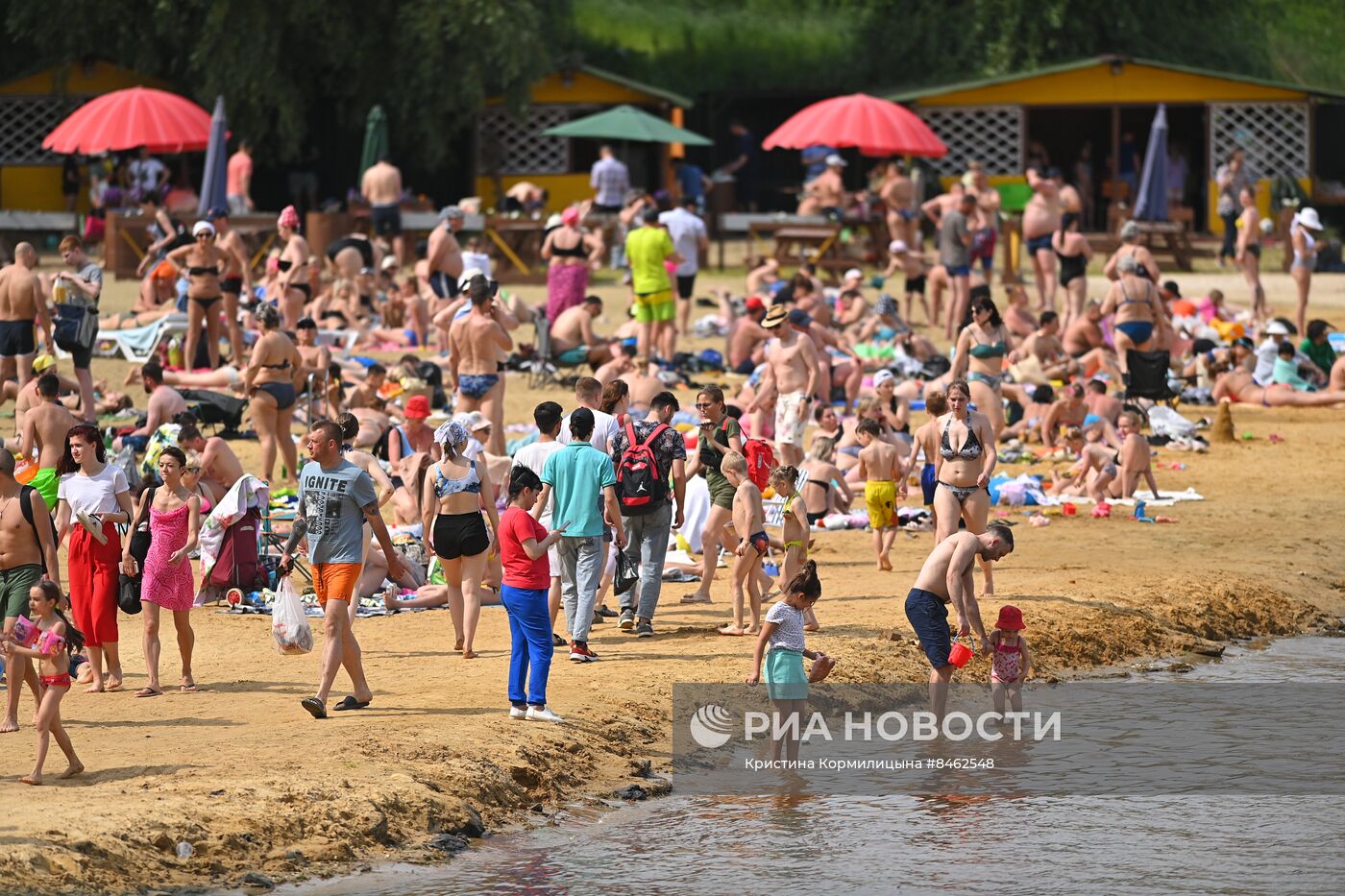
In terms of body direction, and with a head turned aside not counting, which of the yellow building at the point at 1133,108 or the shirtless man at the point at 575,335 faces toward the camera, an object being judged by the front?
the yellow building

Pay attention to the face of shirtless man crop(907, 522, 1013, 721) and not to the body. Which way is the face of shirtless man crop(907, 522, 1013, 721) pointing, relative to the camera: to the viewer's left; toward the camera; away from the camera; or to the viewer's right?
to the viewer's right

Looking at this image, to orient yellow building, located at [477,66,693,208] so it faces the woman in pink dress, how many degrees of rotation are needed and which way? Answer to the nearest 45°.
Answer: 0° — it already faces them

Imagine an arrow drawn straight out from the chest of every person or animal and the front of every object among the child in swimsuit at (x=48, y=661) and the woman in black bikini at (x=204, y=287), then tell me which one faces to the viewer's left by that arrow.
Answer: the child in swimsuit

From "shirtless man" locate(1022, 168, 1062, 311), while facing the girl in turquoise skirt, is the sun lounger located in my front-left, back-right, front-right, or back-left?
front-right

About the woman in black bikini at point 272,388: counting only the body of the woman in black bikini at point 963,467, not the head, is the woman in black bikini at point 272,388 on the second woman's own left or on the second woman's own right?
on the second woman's own right

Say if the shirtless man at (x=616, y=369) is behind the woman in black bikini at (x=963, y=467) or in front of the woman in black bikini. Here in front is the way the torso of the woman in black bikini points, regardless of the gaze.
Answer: behind

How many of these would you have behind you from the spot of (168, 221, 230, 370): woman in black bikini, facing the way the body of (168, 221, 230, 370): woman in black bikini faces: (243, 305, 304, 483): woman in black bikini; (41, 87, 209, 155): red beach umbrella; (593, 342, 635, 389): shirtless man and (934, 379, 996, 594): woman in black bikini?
1

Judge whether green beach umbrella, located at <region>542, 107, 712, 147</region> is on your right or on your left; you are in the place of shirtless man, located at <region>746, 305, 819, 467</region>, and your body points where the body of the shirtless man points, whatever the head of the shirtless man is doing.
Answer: on your right

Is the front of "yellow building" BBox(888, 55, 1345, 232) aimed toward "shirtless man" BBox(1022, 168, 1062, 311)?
yes

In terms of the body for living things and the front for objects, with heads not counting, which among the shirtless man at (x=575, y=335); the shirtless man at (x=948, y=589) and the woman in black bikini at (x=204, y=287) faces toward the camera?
the woman in black bikini

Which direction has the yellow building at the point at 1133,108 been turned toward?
toward the camera

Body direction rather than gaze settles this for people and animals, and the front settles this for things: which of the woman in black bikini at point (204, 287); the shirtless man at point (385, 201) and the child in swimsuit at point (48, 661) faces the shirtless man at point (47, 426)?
the woman in black bikini

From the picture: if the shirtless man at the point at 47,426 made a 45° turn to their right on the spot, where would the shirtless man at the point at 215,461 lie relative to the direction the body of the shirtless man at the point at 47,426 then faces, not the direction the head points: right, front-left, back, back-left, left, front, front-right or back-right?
front-right

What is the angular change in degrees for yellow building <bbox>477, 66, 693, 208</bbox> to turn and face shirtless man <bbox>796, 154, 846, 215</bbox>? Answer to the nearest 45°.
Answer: approximately 45° to its left

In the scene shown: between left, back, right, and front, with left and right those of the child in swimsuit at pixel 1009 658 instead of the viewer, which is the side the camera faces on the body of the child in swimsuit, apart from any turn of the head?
front
